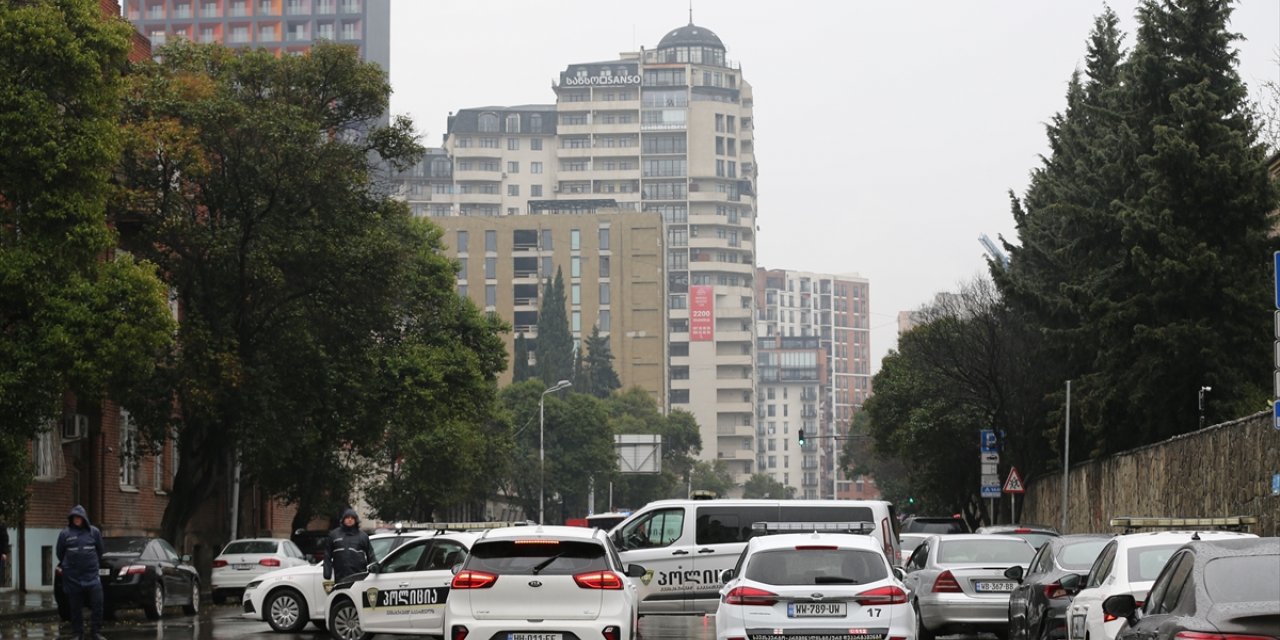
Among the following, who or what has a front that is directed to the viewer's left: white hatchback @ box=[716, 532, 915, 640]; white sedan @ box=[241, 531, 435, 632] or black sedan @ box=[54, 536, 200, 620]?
the white sedan

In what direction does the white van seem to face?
to the viewer's left

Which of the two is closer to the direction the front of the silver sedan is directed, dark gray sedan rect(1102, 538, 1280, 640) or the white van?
the white van

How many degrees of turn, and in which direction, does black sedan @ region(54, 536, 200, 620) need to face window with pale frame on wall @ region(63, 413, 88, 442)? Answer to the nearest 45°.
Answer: approximately 45° to its left

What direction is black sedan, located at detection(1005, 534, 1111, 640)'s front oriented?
away from the camera

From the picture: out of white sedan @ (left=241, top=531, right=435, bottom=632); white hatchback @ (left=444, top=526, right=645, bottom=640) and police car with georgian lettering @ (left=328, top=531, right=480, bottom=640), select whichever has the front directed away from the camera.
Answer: white hatchback @ (left=444, top=526, right=645, bottom=640)

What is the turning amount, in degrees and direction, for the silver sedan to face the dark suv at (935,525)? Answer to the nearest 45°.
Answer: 0° — it already faces it
